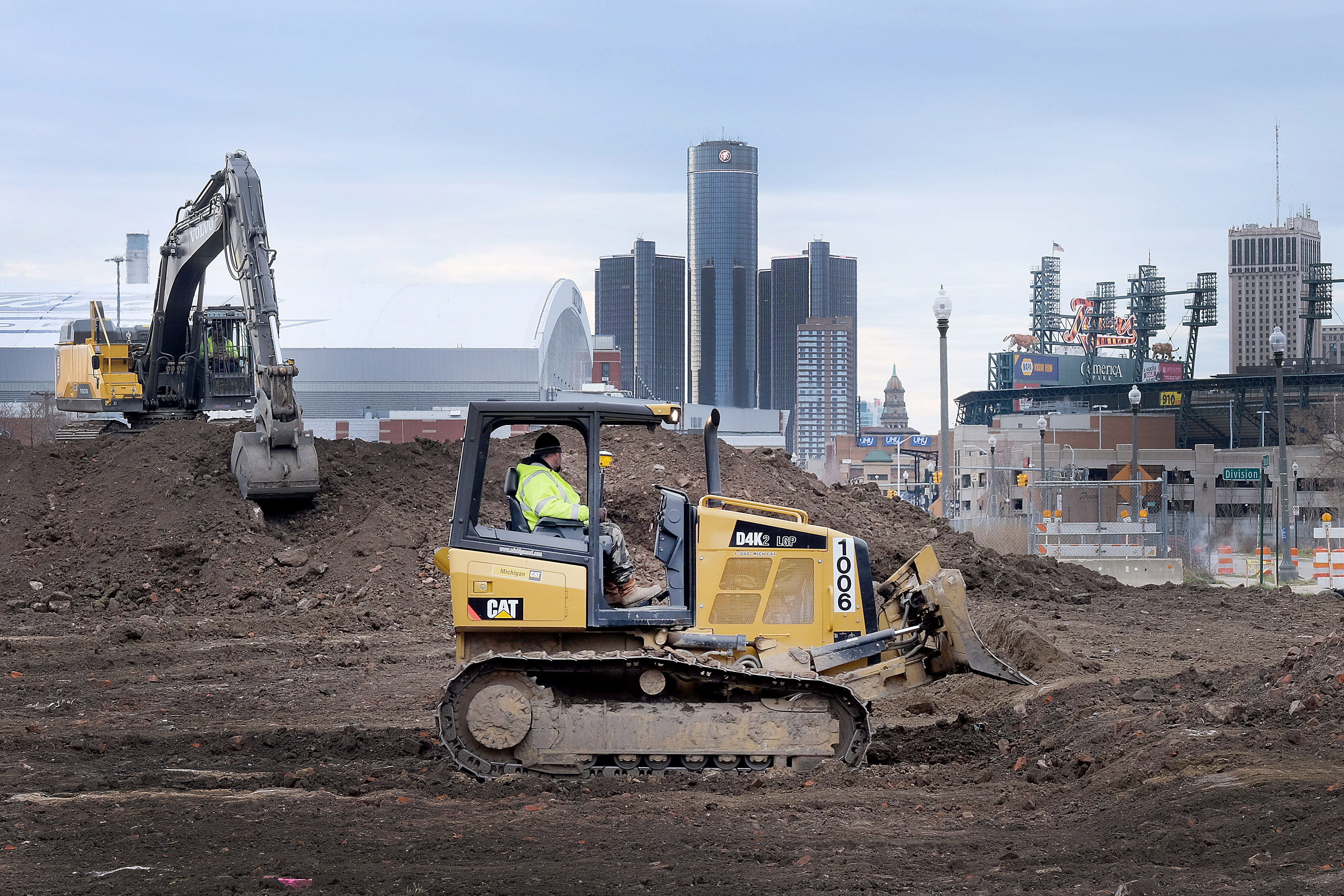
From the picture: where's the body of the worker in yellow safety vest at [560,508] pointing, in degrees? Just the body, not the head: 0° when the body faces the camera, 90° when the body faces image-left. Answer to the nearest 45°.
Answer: approximately 270°

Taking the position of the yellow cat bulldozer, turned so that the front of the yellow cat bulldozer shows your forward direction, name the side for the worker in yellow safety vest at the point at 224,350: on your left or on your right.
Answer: on your left

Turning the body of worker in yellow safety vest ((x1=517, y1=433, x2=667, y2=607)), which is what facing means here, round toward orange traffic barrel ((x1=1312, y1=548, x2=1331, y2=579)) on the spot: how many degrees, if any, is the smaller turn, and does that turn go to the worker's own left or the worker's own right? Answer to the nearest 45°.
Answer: approximately 45° to the worker's own left

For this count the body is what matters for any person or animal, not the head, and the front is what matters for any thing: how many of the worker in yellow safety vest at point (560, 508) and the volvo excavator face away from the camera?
0

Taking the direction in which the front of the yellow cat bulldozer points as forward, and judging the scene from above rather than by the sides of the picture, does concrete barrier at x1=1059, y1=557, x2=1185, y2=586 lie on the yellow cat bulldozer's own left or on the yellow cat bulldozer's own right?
on the yellow cat bulldozer's own left

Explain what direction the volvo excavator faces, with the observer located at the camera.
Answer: facing the viewer and to the right of the viewer

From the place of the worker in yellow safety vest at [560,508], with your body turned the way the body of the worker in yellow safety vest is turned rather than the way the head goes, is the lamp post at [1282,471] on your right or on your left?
on your left

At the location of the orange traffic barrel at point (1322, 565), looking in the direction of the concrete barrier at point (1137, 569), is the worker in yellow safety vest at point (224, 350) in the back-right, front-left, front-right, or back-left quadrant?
front-left

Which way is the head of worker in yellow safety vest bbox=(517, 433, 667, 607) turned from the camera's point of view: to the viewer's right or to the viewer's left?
to the viewer's right

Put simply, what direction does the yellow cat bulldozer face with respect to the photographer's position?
facing to the right of the viewer

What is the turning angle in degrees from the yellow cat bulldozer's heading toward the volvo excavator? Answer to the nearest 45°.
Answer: approximately 135° to its left

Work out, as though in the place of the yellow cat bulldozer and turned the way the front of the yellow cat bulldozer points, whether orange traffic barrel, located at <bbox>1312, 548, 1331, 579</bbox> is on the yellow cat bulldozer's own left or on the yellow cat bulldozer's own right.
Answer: on the yellow cat bulldozer's own left

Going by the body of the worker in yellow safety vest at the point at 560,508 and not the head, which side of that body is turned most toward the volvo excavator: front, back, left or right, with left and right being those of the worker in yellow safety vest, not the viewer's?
left
